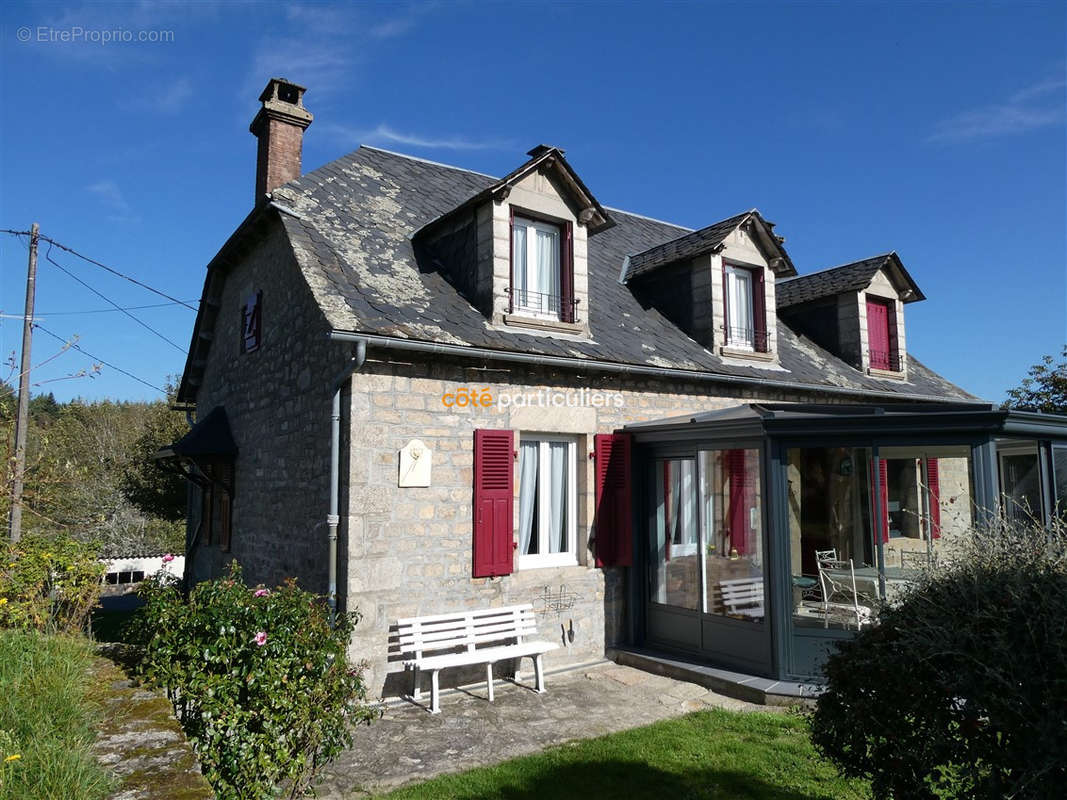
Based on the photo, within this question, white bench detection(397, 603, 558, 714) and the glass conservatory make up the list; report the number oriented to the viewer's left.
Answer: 0

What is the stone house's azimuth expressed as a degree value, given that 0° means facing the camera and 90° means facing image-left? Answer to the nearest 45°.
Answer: approximately 315°

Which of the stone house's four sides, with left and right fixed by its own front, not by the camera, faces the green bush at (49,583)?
right

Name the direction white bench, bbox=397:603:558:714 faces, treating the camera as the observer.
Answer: facing the viewer and to the right of the viewer

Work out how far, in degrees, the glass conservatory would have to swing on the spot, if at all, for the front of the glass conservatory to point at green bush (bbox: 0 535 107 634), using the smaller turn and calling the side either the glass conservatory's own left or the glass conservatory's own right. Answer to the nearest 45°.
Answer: approximately 90° to the glass conservatory's own right

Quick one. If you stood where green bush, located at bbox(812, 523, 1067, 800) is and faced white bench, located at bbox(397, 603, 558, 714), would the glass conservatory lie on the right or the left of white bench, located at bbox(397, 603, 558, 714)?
right

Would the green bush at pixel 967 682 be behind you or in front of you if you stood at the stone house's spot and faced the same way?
in front

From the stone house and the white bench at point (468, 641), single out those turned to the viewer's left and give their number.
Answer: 0

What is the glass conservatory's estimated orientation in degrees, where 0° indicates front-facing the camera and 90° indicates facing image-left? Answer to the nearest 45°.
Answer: approximately 315°
